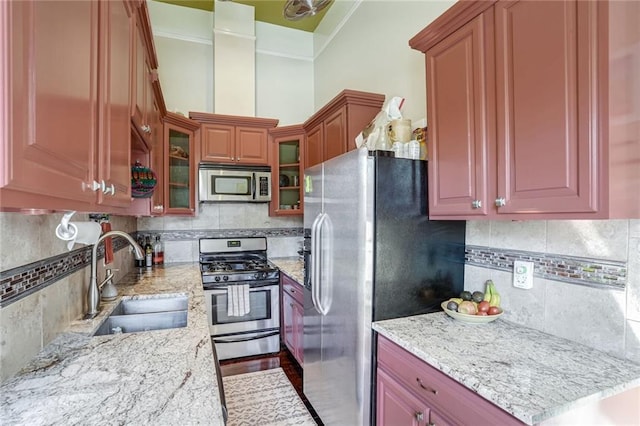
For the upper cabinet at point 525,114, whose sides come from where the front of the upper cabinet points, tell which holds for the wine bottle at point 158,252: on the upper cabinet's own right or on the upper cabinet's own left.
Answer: on the upper cabinet's own right

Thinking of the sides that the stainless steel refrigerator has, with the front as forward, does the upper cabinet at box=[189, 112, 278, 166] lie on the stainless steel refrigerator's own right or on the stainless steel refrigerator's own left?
on the stainless steel refrigerator's own right

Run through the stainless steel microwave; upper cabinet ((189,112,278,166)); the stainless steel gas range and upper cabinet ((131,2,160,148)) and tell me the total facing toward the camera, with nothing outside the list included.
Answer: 3

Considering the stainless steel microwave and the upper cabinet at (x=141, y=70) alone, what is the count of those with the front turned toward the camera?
1

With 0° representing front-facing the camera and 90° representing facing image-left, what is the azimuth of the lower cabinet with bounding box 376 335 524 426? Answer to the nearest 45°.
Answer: approximately 45°

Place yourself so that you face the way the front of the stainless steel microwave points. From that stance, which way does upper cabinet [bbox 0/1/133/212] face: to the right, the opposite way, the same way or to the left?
to the left

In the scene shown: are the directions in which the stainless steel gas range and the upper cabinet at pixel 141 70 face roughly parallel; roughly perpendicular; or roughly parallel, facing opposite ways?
roughly perpendicular

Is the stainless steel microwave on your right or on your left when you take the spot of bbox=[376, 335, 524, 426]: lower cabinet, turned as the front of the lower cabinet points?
on your right
